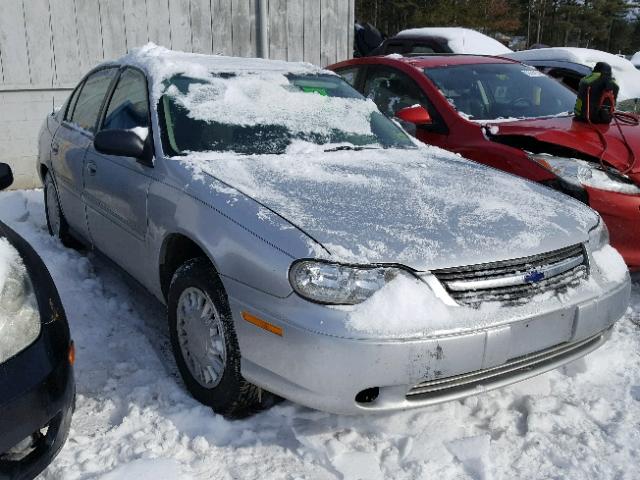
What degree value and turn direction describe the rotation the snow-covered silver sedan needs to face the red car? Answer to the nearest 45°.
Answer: approximately 90° to its left

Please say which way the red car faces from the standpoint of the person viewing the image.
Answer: facing the viewer and to the right of the viewer

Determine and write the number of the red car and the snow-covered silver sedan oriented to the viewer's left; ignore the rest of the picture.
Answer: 0

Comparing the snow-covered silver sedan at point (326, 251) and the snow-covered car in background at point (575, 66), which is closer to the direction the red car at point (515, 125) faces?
the snow-covered silver sedan

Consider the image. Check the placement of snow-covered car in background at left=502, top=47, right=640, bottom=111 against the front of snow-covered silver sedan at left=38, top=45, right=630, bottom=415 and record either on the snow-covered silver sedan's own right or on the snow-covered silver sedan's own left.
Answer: on the snow-covered silver sedan's own left

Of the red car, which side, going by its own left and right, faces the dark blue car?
right

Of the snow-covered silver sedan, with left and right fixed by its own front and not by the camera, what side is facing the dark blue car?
right

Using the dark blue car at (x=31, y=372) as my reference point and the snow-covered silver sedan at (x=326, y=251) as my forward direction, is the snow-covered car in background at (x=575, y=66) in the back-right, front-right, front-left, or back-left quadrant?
front-left

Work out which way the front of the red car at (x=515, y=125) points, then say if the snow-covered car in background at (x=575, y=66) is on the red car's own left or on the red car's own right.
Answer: on the red car's own left
